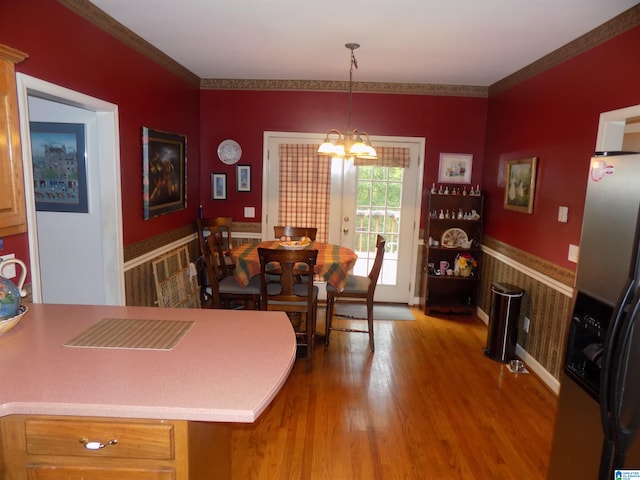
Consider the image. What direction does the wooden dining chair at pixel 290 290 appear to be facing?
away from the camera

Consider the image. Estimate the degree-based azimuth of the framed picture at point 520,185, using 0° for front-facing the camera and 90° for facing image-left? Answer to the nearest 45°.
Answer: approximately 45°

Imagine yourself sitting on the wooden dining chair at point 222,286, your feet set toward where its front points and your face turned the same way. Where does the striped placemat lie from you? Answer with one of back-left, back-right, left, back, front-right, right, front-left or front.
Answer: right

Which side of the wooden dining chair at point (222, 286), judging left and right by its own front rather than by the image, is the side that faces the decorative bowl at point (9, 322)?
right

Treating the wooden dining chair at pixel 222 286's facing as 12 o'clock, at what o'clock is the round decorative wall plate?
The round decorative wall plate is roughly at 9 o'clock from the wooden dining chair.

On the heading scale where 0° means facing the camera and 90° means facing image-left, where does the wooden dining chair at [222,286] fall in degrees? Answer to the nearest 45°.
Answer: approximately 270°

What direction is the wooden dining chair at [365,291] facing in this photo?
to the viewer's left

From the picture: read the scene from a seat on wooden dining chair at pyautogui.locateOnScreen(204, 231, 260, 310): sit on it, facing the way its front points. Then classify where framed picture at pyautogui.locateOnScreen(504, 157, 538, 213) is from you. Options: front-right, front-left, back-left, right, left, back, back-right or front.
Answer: front

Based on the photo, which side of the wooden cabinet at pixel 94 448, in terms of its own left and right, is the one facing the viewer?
front

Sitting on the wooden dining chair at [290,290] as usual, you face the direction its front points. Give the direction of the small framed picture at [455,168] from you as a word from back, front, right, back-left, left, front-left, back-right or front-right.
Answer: front-right

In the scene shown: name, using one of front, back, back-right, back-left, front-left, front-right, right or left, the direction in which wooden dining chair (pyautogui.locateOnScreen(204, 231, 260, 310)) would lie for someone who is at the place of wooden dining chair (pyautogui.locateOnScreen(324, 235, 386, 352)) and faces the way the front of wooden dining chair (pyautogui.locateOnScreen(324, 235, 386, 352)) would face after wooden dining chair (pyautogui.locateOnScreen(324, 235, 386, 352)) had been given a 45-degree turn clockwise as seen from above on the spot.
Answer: front-left

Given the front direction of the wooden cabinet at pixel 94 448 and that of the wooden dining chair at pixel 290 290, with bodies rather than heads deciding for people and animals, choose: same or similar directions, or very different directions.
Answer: very different directions

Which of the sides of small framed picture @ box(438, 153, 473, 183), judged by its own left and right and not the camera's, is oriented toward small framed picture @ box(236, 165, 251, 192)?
right

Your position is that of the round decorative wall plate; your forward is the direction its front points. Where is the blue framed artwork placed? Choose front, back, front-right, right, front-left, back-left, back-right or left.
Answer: front-right

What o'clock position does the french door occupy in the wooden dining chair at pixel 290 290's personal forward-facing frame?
The french door is roughly at 1 o'clock from the wooden dining chair.

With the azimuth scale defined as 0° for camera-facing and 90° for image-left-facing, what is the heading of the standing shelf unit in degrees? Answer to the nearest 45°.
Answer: approximately 0°

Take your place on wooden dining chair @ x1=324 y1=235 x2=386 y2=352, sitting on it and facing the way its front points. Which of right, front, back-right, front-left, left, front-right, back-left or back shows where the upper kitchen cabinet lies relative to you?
front-left

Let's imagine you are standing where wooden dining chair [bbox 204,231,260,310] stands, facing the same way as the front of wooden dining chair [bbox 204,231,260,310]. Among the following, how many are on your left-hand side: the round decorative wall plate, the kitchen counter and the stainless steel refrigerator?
1

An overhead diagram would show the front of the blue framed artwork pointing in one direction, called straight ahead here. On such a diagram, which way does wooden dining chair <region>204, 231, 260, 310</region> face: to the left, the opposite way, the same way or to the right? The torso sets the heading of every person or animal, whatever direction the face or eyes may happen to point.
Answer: to the left

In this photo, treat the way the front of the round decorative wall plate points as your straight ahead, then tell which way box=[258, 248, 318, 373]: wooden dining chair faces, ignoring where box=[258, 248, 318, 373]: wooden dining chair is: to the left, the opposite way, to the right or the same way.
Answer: the opposite way

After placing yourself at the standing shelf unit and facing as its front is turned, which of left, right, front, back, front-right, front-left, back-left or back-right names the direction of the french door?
right
